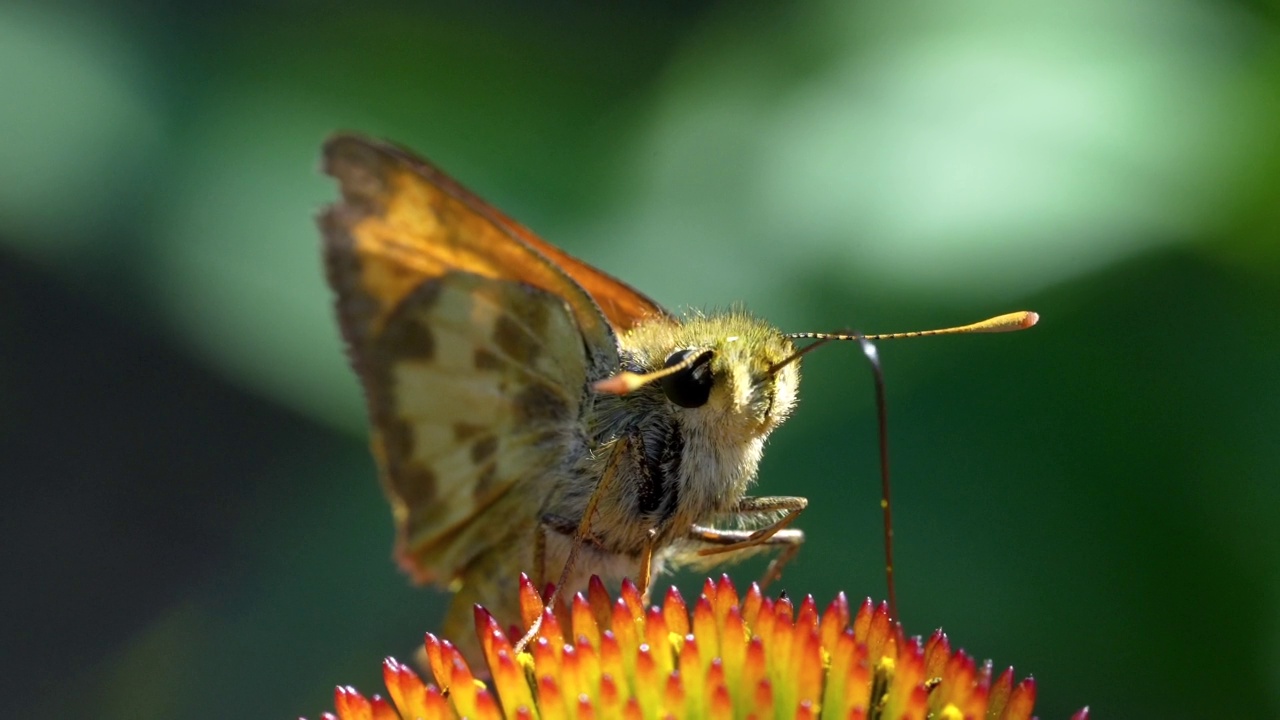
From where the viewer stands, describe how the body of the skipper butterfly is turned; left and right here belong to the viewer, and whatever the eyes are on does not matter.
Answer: facing the viewer and to the right of the viewer
